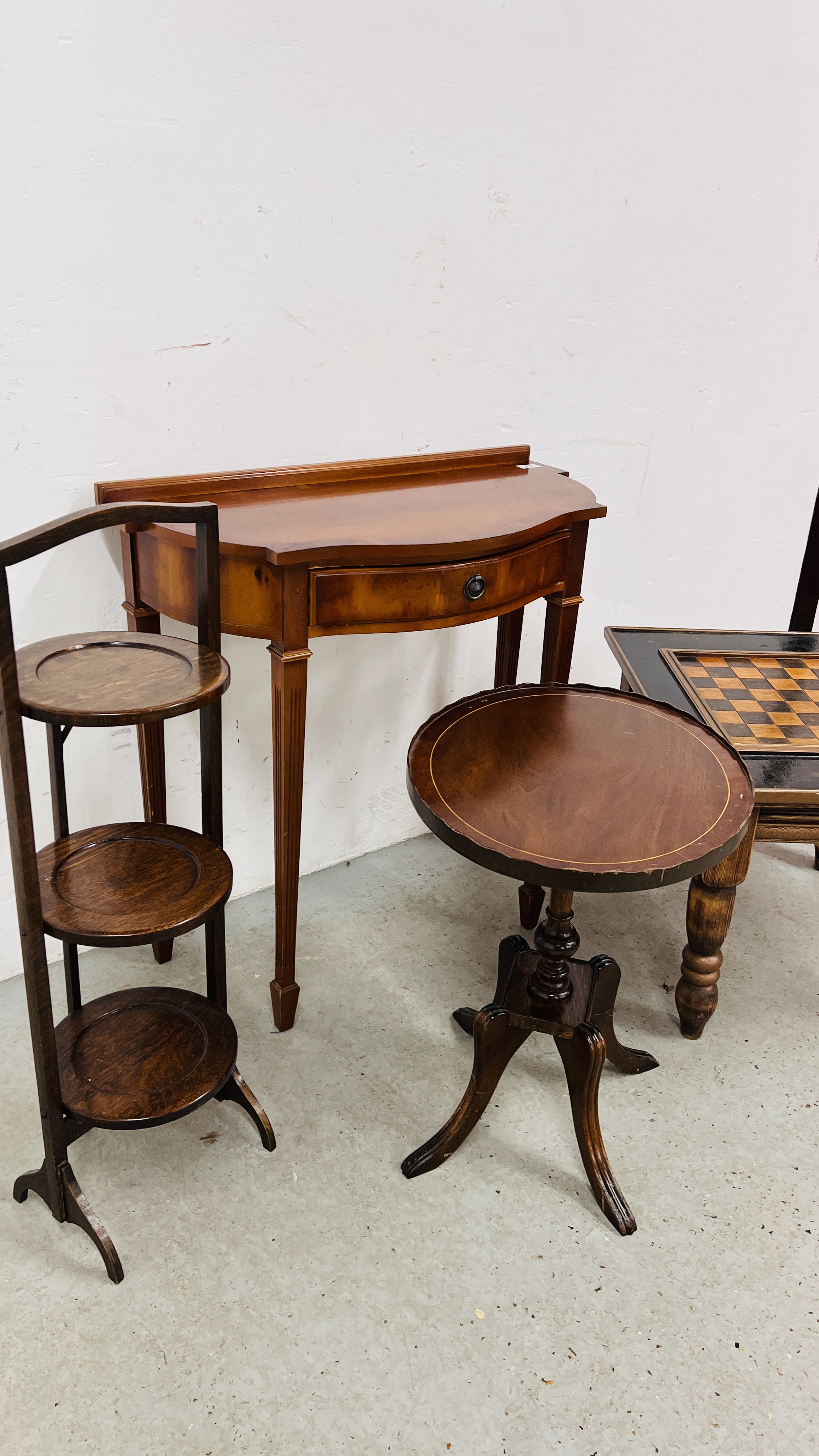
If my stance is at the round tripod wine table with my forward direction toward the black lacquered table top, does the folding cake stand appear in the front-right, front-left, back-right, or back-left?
back-left

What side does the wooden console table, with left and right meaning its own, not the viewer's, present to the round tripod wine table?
front

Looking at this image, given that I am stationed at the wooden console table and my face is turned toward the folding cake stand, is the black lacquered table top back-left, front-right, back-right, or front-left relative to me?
back-left

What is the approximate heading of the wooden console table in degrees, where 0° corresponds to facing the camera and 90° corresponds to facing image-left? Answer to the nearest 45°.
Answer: approximately 315°

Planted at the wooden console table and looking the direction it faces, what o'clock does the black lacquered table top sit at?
The black lacquered table top is roughly at 10 o'clock from the wooden console table.

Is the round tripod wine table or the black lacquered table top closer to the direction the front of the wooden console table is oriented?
the round tripod wine table
